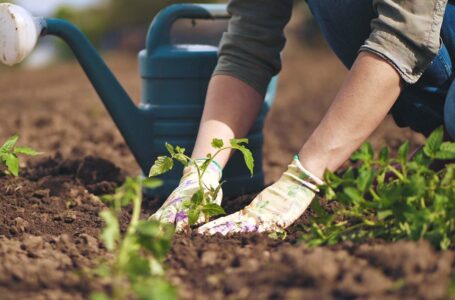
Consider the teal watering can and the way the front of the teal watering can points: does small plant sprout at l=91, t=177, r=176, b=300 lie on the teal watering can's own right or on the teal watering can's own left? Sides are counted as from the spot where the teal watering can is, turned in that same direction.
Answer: on the teal watering can's own left

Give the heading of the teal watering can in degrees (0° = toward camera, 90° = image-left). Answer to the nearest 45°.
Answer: approximately 90°

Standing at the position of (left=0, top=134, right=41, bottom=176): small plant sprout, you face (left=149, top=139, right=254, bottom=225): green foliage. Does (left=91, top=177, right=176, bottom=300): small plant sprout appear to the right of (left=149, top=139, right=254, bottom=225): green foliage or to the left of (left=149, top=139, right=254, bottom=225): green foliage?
right

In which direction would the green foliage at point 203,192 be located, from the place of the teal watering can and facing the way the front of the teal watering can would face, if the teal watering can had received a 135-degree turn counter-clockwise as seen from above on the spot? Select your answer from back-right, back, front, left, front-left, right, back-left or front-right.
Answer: front-right

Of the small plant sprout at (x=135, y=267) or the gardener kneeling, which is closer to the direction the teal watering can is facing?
the small plant sprout
